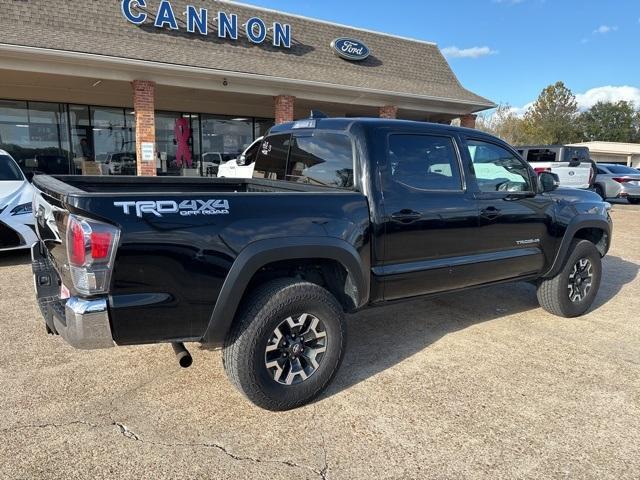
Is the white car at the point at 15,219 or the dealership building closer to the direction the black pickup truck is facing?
the dealership building

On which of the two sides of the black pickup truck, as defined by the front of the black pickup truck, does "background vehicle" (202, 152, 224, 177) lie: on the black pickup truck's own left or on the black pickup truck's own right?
on the black pickup truck's own left

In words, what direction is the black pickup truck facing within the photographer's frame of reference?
facing away from the viewer and to the right of the viewer

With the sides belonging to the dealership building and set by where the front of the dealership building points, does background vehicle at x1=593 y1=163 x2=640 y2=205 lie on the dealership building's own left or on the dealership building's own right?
on the dealership building's own left

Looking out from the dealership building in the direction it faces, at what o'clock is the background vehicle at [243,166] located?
The background vehicle is roughly at 1 o'clock from the dealership building.

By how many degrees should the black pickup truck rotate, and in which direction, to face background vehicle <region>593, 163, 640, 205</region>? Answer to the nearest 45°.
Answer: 0° — it already faces it

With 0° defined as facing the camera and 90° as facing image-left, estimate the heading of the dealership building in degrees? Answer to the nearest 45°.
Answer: approximately 315°

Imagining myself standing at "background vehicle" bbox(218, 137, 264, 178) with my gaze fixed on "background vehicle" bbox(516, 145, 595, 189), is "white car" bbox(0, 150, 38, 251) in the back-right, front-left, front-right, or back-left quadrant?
back-right

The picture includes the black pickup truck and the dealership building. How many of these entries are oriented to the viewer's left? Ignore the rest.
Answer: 0

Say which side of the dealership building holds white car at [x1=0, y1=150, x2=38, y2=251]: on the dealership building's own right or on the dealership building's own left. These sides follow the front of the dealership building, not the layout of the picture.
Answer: on the dealership building's own right

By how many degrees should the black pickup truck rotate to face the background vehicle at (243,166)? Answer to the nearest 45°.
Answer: approximately 45° to its left

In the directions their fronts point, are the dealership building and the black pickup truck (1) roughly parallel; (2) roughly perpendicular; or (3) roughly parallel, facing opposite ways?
roughly perpendicular

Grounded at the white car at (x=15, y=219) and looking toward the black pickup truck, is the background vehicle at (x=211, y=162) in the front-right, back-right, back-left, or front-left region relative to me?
back-left
